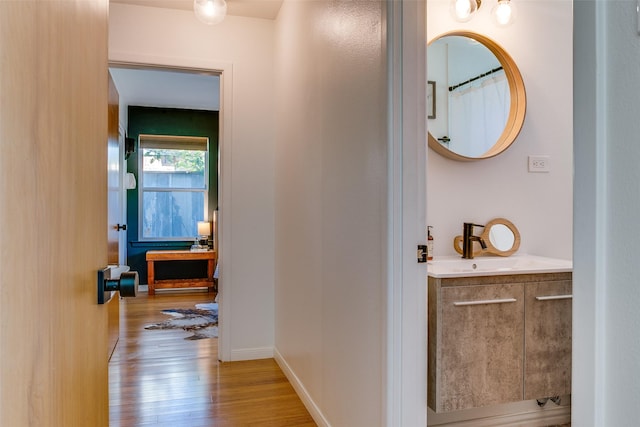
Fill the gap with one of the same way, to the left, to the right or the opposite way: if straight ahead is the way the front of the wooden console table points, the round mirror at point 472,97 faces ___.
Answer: the same way

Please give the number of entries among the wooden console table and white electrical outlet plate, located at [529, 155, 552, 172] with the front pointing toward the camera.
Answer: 2

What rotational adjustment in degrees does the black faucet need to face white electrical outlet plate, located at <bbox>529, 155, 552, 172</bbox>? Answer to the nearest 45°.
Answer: approximately 90° to its left

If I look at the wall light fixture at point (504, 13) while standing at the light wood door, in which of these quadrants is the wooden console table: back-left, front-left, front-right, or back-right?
front-left

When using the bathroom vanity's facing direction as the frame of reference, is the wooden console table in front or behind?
behind

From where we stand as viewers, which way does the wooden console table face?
facing the viewer

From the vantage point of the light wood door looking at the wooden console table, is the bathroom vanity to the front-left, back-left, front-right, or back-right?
front-right

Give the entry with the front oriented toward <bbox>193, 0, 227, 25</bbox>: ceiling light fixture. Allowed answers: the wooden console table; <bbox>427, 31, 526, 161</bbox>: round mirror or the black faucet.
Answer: the wooden console table

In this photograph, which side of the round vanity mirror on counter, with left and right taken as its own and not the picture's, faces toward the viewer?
front

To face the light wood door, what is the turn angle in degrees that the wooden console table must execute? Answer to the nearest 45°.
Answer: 0° — it already faces it

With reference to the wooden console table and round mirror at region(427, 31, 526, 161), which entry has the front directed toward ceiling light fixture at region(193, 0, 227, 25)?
the wooden console table

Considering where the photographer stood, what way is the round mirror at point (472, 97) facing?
facing the viewer and to the right of the viewer
